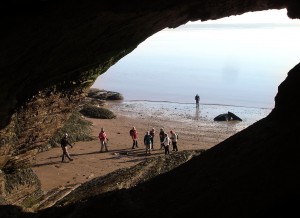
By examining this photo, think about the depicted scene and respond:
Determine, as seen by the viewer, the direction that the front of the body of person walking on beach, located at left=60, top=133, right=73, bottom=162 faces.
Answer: to the viewer's right

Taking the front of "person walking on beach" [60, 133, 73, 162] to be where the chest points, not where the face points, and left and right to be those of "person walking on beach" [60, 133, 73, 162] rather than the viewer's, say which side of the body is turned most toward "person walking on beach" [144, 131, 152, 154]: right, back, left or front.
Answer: front

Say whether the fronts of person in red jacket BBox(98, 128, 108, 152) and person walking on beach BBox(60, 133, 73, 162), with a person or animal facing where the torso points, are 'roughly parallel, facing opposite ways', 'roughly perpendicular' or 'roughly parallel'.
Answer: roughly perpendicular

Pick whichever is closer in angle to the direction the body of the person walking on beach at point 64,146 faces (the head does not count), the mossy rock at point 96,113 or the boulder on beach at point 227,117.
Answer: the boulder on beach

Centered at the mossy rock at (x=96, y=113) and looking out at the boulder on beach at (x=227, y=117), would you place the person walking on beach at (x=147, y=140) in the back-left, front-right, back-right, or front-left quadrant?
front-right

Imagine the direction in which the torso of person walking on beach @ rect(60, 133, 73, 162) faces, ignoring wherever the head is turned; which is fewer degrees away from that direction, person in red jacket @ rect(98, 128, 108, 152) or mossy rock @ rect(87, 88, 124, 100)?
the person in red jacket

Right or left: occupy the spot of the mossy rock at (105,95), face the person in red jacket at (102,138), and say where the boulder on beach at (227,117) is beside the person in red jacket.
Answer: left

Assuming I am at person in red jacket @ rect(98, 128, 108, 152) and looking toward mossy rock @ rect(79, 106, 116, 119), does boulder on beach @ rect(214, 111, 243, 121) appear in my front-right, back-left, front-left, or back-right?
front-right

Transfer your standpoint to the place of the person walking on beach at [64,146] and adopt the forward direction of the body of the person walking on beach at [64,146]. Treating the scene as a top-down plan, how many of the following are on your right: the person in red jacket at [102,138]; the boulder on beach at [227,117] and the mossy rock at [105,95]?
0

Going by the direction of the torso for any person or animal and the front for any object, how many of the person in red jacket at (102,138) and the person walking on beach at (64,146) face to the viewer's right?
1

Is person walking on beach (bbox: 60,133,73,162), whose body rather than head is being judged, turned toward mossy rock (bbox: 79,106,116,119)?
no

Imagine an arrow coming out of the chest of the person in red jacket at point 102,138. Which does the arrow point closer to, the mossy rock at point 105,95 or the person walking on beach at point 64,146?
the person walking on beach
